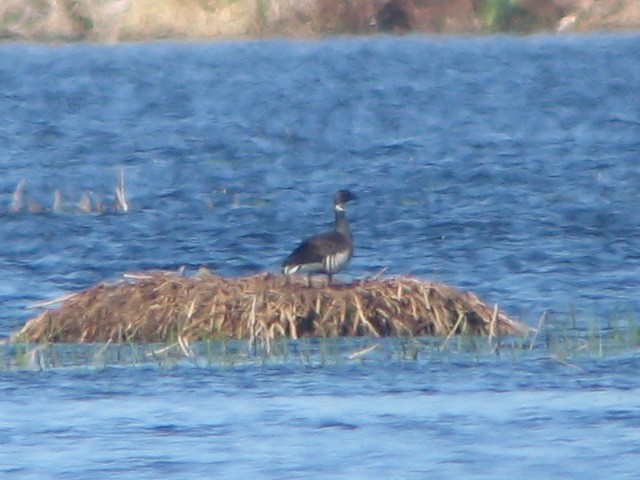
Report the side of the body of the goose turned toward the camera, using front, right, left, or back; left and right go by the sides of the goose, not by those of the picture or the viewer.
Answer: right

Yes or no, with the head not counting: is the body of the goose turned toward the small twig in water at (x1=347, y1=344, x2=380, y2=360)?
no

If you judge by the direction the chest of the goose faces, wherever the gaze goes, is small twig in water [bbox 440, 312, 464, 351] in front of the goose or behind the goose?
in front

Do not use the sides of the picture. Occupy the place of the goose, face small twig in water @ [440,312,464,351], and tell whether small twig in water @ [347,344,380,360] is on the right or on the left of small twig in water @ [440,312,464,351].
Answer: right
